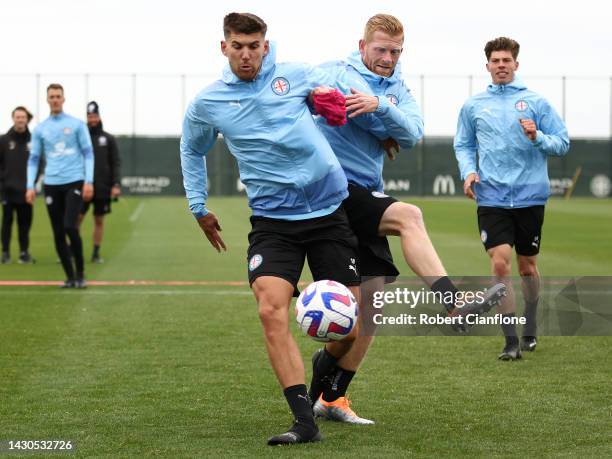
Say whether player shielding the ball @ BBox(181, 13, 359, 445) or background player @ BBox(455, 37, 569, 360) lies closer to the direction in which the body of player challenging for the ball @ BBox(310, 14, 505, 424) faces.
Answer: the player shielding the ball

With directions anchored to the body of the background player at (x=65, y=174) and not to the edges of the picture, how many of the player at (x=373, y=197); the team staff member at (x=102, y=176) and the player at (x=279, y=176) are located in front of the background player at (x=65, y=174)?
2

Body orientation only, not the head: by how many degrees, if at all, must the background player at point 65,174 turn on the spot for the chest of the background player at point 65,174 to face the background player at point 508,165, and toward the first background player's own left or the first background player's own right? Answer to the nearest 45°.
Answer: approximately 45° to the first background player's own left

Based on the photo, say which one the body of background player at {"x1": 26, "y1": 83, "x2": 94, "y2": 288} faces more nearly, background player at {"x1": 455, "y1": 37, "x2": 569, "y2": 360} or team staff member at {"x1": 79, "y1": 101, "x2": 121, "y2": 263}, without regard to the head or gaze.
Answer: the background player

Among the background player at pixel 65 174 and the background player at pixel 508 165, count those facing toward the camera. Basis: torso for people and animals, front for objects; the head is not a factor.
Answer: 2

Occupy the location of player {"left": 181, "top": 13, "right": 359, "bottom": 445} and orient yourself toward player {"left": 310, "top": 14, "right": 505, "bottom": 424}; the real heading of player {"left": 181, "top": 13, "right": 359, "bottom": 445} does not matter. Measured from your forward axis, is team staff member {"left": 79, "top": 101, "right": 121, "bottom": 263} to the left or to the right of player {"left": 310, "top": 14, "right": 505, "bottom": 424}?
left

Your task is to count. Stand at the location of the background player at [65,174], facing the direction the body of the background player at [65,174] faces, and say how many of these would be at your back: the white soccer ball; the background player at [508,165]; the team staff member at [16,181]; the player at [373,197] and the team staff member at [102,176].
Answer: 2

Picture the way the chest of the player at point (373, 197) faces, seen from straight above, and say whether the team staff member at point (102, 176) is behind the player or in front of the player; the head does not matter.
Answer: behind

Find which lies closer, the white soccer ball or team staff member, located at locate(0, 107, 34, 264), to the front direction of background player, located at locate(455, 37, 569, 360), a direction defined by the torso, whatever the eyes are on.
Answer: the white soccer ball

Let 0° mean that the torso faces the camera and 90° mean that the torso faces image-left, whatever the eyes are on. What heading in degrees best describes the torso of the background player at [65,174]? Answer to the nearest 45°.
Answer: approximately 0°
